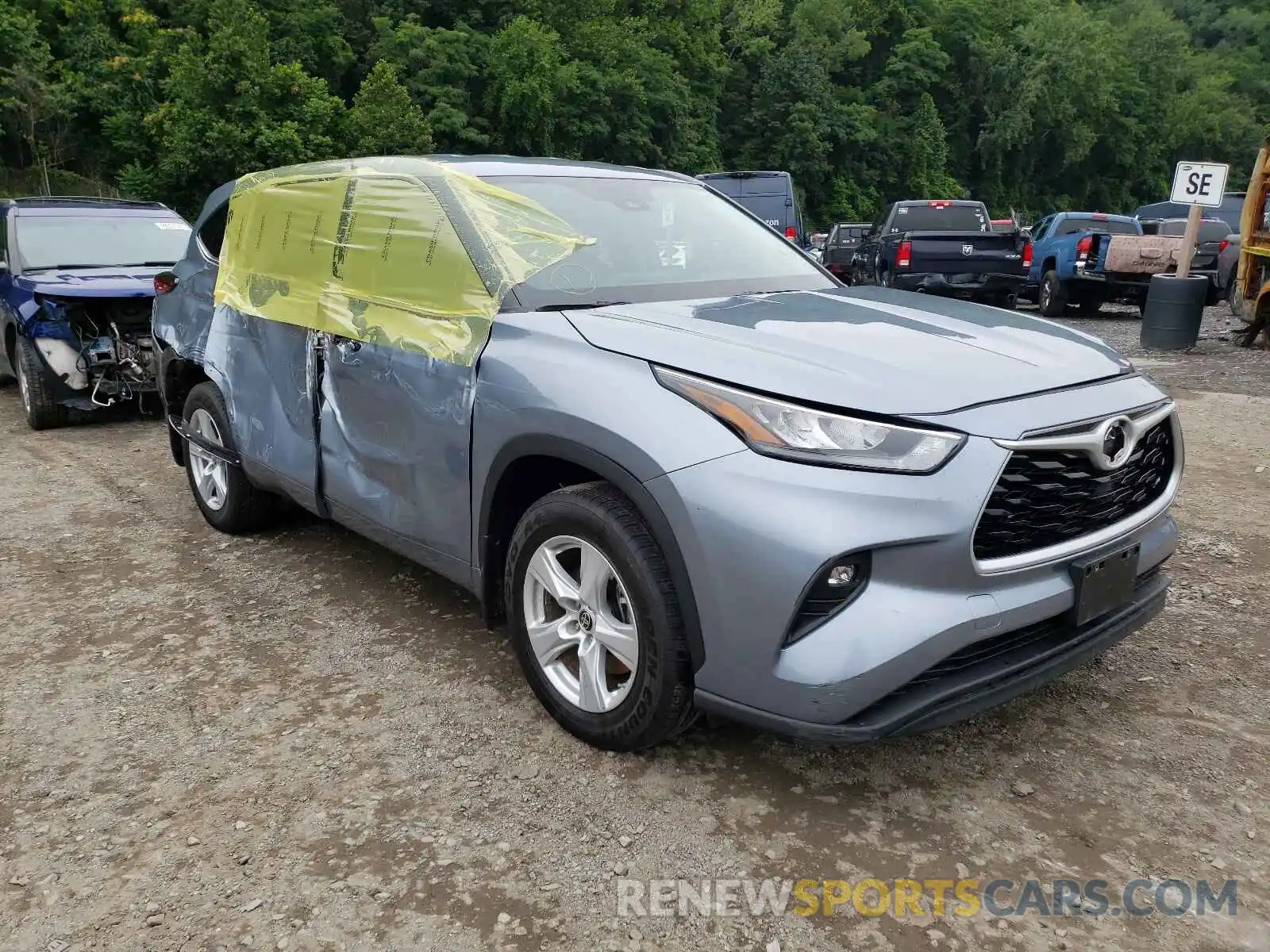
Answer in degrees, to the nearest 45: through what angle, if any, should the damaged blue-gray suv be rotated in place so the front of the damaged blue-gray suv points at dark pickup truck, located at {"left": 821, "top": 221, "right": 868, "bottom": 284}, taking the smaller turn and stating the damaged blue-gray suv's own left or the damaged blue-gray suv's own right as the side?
approximately 135° to the damaged blue-gray suv's own left

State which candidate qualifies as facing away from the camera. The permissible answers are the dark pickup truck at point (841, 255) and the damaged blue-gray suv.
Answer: the dark pickup truck

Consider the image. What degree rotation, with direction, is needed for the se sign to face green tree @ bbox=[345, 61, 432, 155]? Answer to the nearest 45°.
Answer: approximately 135° to its right

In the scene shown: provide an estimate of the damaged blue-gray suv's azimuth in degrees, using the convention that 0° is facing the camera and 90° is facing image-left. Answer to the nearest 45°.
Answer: approximately 315°

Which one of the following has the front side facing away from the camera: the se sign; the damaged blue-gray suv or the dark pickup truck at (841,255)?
the dark pickup truck

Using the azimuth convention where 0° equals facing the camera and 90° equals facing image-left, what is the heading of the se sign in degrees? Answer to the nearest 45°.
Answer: approximately 0°

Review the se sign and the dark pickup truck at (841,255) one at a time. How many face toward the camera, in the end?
1

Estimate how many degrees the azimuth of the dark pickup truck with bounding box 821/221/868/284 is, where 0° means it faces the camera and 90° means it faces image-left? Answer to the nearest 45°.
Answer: approximately 180°

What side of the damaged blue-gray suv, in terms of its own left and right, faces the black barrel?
left

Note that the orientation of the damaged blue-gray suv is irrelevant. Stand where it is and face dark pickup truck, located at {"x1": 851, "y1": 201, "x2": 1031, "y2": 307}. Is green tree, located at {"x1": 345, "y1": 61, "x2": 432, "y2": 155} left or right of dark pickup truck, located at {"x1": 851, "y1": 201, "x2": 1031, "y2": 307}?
left
